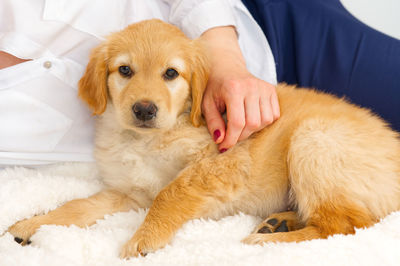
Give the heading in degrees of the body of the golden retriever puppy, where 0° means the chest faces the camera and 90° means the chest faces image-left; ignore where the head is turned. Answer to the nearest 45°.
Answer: approximately 45°

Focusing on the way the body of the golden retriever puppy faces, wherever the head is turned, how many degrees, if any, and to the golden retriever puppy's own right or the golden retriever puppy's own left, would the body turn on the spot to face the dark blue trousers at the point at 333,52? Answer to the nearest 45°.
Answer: approximately 180°
